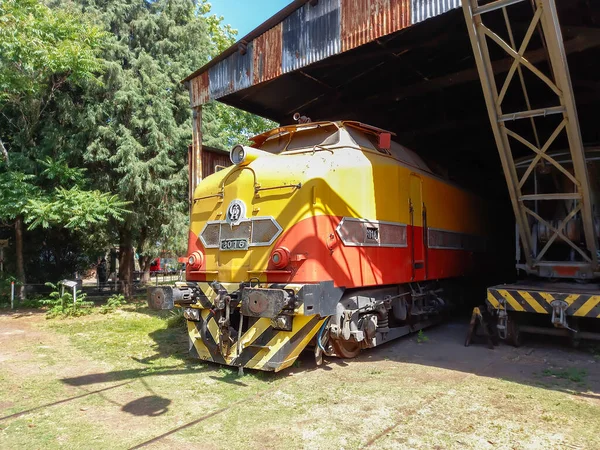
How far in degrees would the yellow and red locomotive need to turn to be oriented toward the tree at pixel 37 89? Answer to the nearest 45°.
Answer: approximately 90° to its right

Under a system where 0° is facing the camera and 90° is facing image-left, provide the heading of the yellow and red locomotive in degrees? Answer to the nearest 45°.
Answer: approximately 45°

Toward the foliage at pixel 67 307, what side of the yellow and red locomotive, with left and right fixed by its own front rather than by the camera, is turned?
right

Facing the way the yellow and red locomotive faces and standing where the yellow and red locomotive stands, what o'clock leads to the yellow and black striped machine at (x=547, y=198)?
The yellow and black striped machine is roughly at 7 o'clock from the yellow and red locomotive.

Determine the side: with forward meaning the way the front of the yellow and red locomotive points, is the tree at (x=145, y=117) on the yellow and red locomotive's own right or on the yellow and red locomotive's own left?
on the yellow and red locomotive's own right

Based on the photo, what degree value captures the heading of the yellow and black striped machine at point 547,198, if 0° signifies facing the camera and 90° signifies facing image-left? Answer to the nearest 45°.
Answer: approximately 0°
